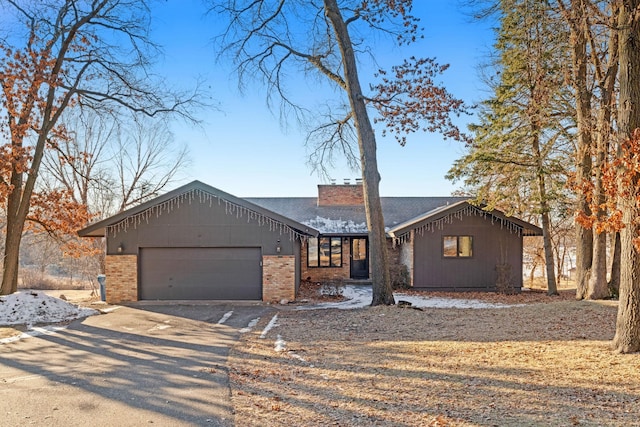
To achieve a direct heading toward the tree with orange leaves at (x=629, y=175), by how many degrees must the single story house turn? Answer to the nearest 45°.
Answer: approximately 45° to its left

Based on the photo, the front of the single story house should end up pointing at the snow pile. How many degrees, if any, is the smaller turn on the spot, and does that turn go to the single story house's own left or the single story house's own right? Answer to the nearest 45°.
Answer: approximately 45° to the single story house's own right

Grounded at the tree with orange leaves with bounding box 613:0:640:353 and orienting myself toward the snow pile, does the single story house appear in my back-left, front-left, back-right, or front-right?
front-right

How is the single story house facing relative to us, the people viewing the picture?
facing the viewer
